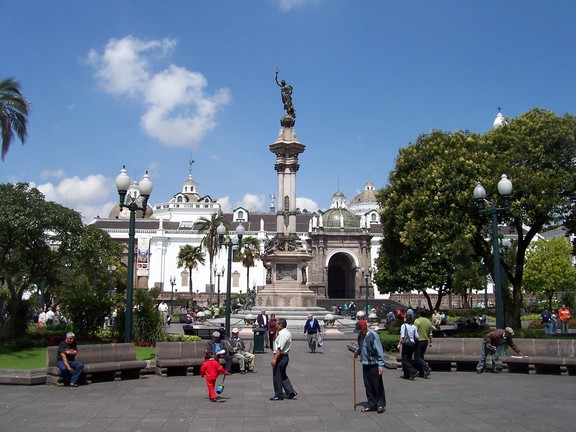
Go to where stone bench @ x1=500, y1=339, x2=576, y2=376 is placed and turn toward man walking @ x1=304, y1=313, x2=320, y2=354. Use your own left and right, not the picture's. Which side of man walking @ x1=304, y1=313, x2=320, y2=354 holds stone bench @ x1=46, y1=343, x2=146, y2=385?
left

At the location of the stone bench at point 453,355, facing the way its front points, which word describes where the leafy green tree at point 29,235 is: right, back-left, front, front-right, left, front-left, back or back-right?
right

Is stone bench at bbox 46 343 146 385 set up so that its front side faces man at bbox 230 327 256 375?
no

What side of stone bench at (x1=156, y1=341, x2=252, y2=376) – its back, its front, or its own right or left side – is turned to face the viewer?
front

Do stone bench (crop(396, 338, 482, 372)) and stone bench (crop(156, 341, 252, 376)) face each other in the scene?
no

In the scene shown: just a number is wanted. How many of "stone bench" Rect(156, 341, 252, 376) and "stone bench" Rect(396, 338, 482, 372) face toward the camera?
2

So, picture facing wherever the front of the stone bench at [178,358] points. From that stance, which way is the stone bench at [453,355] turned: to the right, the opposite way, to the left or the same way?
the same way

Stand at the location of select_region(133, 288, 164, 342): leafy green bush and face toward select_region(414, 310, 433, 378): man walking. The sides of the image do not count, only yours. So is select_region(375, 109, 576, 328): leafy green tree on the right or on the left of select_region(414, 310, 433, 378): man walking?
left

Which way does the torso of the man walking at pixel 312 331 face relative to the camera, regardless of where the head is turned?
toward the camera

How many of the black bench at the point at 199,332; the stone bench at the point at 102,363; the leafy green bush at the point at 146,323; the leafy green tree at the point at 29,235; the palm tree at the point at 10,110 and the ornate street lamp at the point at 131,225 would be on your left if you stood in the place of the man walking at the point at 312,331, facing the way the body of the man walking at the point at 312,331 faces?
0

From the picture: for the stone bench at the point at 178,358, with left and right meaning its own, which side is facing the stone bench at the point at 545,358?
left

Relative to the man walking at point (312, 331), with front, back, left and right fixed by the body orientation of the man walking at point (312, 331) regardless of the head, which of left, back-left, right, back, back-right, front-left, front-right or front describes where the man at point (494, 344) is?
front-left

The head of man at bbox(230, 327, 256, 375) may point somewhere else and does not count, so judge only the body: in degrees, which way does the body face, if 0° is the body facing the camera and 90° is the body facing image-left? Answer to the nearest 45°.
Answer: approximately 315°

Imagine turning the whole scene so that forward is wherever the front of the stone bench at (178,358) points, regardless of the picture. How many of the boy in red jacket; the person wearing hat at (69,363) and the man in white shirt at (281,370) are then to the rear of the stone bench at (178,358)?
0
